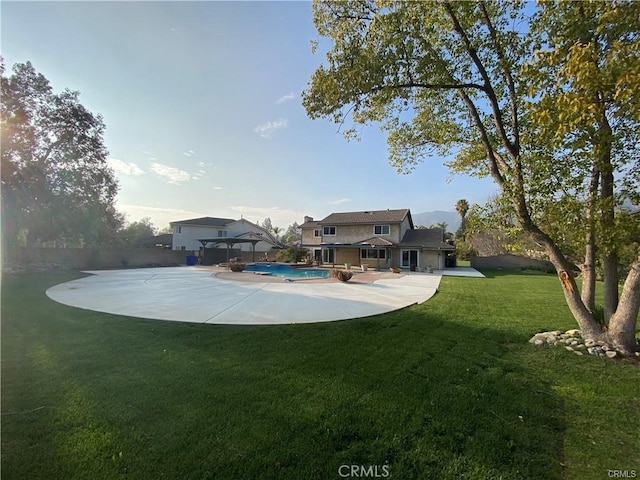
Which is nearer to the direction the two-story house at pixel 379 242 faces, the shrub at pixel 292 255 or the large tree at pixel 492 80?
the shrub

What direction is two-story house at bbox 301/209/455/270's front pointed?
away from the camera

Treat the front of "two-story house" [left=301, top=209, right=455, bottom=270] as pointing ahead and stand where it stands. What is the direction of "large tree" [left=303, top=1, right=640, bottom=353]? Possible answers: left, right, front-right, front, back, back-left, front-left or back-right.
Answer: back

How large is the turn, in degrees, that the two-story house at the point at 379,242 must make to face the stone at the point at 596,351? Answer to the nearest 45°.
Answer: approximately 180°
